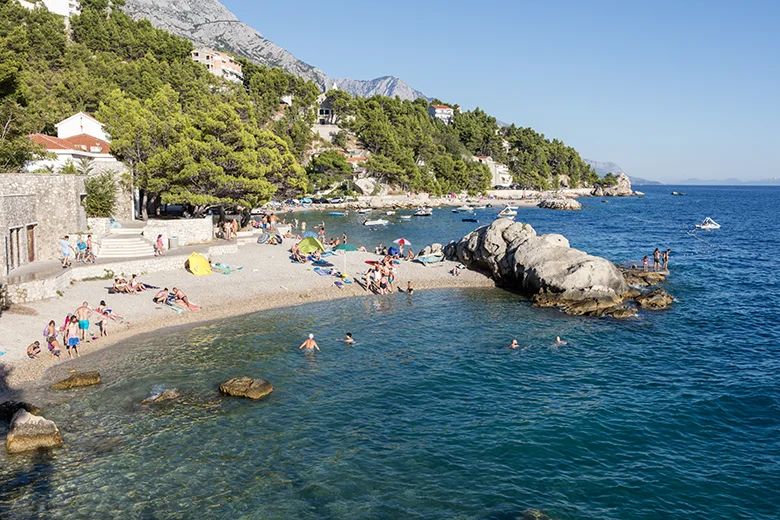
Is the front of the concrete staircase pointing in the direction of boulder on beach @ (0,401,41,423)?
yes

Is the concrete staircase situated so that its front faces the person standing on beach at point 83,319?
yes

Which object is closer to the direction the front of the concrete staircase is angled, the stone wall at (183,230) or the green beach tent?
the green beach tent

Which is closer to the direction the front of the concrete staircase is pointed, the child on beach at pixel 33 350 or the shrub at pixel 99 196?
the child on beach

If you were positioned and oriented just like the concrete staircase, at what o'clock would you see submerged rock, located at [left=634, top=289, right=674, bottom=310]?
The submerged rock is roughly at 10 o'clock from the concrete staircase.

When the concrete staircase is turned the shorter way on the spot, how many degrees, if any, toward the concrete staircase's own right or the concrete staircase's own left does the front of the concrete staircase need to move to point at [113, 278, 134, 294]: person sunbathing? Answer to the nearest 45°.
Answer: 0° — it already faces them

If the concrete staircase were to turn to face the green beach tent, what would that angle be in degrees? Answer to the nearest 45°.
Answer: approximately 90° to its left

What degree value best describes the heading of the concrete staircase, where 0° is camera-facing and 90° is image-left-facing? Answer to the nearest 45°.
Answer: approximately 0°

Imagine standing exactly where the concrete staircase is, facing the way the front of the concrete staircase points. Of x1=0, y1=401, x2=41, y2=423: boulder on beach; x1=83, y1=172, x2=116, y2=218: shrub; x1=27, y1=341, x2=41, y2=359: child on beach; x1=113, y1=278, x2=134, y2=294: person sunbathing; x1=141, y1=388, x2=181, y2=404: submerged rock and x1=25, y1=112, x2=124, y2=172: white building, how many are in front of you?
4

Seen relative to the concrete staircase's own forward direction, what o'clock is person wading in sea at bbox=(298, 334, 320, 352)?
The person wading in sea is roughly at 11 o'clock from the concrete staircase.
